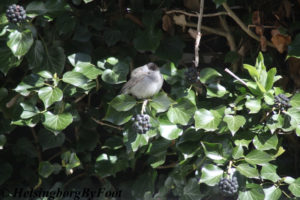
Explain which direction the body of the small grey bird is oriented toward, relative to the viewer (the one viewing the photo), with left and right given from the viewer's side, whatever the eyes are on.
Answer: facing the viewer and to the right of the viewer
